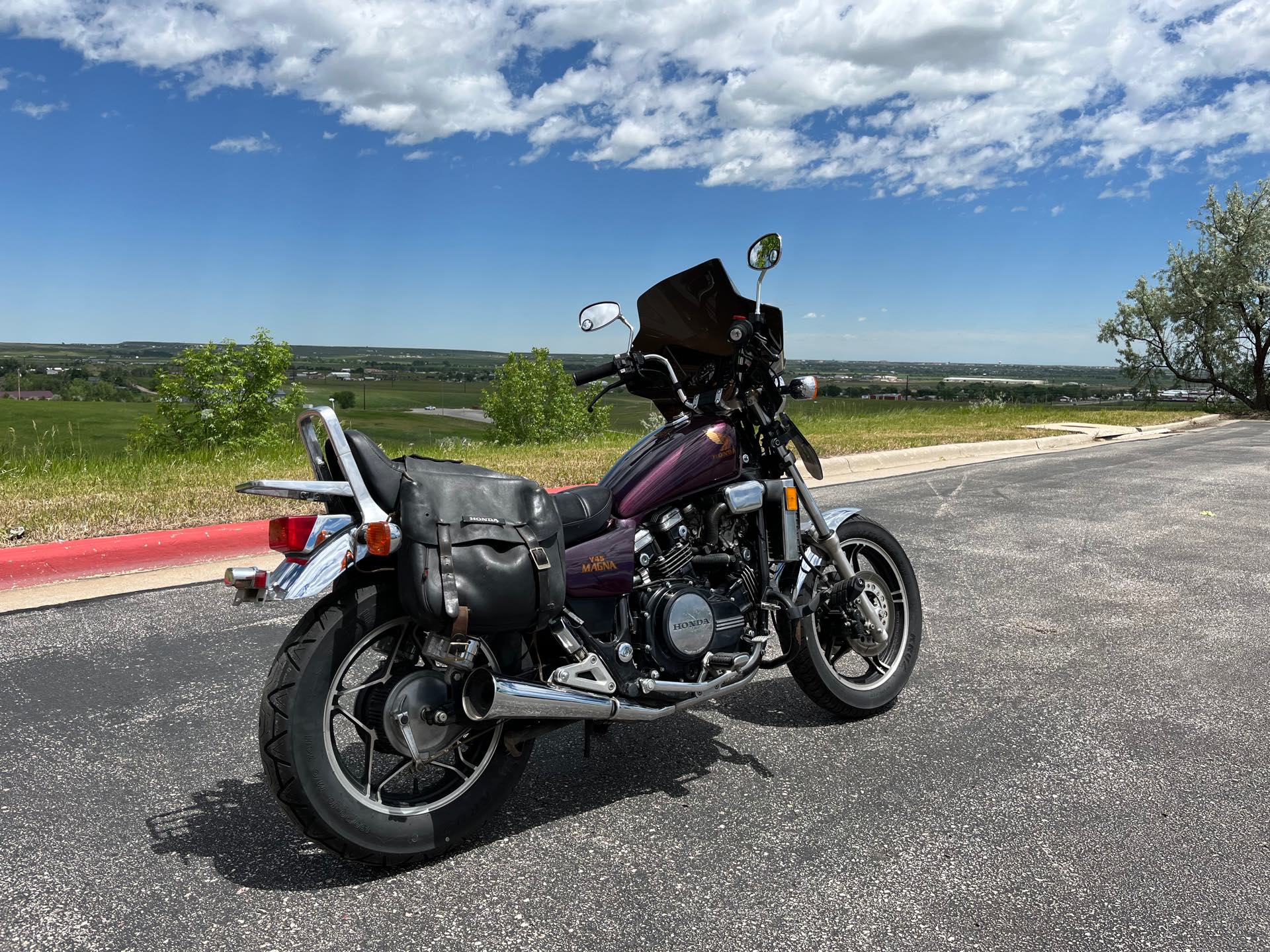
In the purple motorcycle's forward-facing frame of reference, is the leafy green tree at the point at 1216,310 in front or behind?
in front

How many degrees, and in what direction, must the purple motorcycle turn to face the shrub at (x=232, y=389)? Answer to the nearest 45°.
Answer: approximately 45° to its left

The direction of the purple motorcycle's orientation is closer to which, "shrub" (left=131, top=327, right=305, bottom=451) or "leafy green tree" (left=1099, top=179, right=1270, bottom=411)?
the leafy green tree

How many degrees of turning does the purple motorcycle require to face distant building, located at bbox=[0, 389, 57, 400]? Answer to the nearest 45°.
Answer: approximately 90° to its left

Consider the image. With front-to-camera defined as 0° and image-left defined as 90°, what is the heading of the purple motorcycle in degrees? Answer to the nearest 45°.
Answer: approximately 225°

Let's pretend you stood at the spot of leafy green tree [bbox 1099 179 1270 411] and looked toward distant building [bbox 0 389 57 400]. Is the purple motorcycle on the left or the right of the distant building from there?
left
